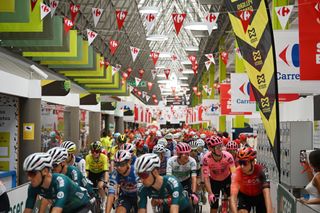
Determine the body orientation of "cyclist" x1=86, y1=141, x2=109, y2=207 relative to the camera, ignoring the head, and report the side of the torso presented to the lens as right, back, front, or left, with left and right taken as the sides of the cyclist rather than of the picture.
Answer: front

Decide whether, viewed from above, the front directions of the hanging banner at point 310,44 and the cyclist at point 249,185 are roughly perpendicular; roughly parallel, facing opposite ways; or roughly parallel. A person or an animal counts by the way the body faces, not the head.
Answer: roughly parallel

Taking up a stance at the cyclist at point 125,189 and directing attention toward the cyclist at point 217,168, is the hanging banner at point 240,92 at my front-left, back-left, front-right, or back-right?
front-left

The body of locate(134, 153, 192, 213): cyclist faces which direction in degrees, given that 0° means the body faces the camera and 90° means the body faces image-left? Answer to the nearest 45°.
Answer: approximately 45°

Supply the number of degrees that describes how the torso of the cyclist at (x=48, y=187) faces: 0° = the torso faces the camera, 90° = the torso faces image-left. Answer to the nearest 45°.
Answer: approximately 45°

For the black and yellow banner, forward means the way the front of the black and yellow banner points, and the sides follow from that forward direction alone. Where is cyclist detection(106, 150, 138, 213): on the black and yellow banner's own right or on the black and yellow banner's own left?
on the black and yellow banner's own right

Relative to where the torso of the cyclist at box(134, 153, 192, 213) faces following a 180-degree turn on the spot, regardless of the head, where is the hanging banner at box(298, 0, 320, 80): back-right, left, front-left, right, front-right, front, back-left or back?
front

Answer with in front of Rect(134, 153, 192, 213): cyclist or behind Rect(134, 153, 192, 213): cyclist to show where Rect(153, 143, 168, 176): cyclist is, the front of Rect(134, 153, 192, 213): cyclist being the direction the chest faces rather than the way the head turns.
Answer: behind

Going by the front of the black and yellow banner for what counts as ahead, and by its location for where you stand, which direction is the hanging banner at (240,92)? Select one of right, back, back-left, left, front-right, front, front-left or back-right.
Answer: back

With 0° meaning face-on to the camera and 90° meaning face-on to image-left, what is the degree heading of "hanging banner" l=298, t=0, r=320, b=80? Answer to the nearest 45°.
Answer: approximately 0°

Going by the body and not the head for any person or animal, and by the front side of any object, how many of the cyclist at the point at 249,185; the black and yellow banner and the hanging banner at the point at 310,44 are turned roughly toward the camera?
3

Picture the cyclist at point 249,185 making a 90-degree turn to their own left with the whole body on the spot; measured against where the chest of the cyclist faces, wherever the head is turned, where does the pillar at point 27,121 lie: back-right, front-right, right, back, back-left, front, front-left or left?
back-left

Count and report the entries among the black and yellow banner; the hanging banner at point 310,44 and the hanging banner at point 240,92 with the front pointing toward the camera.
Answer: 3

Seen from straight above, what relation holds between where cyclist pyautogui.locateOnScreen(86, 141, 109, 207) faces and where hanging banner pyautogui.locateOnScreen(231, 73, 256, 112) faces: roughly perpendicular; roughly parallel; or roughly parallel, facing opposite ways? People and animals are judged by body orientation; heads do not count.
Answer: roughly parallel

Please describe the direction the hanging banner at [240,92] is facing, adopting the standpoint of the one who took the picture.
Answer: facing the viewer

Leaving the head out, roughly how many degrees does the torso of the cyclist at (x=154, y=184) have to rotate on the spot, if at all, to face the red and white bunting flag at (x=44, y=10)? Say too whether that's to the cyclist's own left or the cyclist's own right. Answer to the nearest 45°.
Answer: approximately 135° to the cyclist's own right

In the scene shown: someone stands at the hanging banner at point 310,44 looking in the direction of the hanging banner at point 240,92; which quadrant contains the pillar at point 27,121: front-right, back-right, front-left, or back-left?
front-left

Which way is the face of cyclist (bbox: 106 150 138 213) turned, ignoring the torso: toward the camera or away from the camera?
toward the camera
